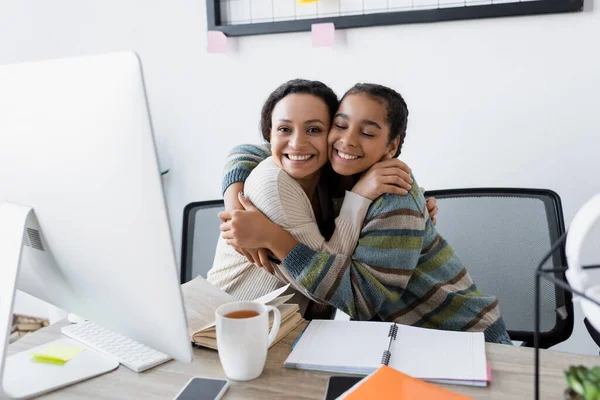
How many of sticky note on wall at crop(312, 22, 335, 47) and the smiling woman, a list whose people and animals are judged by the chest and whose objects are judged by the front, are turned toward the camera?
2

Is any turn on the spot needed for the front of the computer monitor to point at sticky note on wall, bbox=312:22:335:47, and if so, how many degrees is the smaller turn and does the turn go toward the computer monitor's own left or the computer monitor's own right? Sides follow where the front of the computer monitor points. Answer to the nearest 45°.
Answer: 0° — it already faces it
